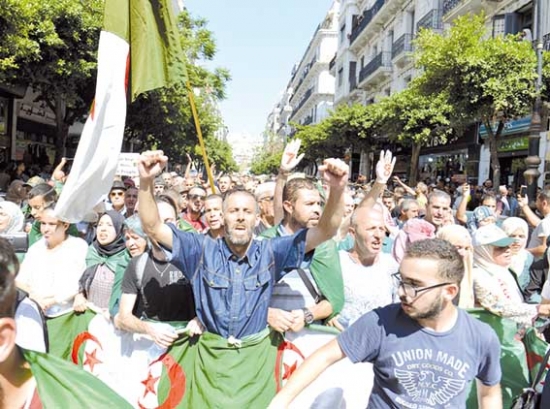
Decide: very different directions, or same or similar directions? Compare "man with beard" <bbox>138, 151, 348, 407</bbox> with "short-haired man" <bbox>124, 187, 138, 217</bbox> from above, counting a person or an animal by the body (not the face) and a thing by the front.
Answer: same or similar directions

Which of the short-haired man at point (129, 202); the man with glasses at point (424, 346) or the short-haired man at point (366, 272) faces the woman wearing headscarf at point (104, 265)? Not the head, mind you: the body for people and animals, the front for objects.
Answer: the short-haired man at point (129, 202)

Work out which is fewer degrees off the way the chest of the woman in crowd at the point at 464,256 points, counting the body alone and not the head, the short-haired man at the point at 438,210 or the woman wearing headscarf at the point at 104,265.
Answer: the woman wearing headscarf

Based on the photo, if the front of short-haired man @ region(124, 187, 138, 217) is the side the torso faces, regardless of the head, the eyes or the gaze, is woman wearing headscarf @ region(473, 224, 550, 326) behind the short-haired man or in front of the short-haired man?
in front

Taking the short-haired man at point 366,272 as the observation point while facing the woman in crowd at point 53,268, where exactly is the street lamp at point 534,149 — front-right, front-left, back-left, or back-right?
back-right

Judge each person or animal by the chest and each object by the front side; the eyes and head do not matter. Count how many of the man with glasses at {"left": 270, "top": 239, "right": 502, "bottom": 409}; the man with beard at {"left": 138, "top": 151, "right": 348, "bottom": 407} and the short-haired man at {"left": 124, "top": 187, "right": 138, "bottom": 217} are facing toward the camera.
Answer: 3

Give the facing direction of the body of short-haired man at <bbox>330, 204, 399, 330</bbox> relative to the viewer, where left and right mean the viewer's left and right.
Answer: facing the viewer and to the right of the viewer

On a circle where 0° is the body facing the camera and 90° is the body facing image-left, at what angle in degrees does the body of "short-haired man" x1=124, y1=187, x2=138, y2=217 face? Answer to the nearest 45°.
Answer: approximately 0°

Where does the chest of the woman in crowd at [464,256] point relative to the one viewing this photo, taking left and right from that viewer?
facing the viewer

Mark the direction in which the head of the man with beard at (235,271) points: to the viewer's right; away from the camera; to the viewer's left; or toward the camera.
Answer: toward the camera

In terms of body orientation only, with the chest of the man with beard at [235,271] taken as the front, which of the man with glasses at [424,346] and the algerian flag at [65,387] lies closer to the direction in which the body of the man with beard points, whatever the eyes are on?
the algerian flag

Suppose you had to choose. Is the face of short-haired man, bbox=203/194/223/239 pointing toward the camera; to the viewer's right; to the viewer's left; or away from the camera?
toward the camera

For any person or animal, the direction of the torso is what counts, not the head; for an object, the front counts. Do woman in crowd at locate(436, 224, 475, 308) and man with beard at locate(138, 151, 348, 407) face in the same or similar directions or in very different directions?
same or similar directions

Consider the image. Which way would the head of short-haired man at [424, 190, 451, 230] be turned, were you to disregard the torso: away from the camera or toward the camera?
toward the camera

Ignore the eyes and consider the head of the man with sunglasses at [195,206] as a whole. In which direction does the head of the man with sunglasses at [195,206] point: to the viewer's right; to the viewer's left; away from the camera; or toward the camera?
toward the camera

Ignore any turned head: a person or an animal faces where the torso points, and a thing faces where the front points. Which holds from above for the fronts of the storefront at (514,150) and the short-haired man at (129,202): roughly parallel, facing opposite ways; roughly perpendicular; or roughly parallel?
roughly perpendicular

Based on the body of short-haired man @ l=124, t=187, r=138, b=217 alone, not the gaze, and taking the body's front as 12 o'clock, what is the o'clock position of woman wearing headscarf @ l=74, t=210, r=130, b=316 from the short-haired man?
The woman wearing headscarf is roughly at 12 o'clock from the short-haired man.

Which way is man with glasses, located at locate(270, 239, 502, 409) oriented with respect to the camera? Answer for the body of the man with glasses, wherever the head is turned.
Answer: toward the camera

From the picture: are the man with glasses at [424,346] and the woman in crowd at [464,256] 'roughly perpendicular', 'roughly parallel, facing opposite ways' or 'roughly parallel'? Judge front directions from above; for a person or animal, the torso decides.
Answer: roughly parallel

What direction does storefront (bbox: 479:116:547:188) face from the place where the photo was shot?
facing the viewer and to the left of the viewer
